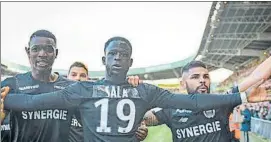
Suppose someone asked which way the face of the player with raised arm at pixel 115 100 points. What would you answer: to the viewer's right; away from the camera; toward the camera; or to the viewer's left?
toward the camera

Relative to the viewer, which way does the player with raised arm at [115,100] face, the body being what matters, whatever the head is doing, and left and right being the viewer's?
facing the viewer
